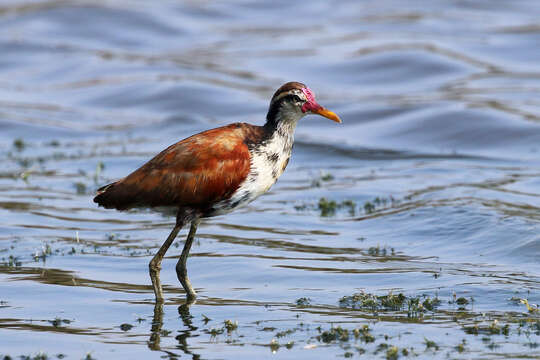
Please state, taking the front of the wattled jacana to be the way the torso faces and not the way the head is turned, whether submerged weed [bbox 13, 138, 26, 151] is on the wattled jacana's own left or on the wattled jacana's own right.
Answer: on the wattled jacana's own left

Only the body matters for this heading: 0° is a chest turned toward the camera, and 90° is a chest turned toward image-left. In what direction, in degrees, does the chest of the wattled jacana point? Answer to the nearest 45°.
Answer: approximately 270°

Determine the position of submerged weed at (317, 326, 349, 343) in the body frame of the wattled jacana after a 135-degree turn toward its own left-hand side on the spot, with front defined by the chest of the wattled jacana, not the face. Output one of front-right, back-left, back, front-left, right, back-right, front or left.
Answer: back

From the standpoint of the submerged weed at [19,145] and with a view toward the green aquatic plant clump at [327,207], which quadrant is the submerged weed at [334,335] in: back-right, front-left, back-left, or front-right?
front-right

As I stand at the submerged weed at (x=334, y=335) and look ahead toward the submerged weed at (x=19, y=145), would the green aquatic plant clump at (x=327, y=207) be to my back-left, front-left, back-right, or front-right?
front-right

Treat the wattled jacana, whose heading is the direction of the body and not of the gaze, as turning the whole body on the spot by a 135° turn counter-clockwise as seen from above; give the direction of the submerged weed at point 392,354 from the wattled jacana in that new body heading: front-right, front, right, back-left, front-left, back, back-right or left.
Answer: back
